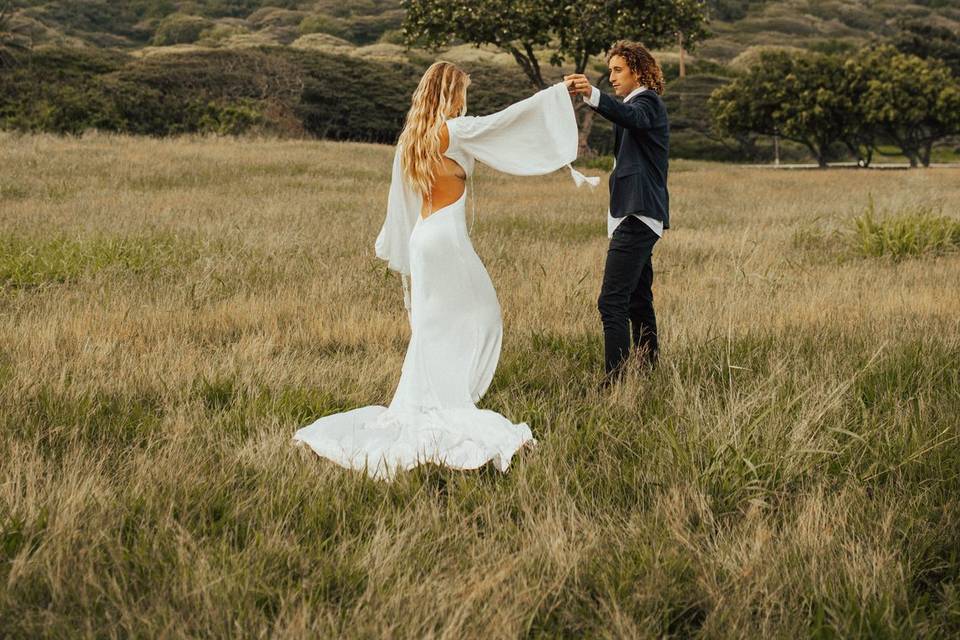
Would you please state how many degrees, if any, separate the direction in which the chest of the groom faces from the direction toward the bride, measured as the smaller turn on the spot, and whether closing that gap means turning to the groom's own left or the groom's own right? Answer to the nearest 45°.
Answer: approximately 45° to the groom's own left

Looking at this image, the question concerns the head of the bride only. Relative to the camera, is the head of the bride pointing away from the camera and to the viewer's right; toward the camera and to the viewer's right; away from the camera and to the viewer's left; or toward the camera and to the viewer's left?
away from the camera and to the viewer's right

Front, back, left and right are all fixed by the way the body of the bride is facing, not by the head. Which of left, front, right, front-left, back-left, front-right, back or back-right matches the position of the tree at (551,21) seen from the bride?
front-left

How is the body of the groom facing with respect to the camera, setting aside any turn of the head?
to the viewer's left

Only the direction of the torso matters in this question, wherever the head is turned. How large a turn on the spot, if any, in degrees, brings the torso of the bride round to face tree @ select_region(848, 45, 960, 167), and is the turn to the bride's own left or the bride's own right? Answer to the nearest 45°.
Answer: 0° — they already face it

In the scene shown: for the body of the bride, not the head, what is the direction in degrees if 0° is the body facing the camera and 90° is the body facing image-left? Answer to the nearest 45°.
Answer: approximately 225°

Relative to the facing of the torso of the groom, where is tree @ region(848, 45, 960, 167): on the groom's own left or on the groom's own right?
on the groom's own right

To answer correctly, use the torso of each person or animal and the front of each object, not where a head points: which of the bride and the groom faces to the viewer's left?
the groom

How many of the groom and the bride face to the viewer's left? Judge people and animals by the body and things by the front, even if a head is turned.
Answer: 1

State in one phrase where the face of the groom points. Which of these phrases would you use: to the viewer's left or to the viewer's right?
to the viewer's left
